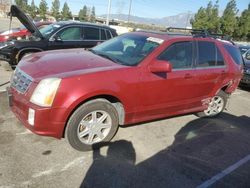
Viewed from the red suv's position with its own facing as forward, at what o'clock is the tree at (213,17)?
The tree is roughly at 5 o'clock from the red suv.

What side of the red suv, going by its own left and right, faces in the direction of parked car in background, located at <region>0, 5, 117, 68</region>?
right

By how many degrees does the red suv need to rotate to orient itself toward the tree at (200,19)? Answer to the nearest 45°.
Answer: approximately 135° to its right

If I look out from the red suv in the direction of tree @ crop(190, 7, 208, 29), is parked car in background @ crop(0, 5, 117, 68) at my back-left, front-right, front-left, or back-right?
front-left

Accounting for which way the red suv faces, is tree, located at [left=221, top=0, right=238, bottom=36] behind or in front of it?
behind

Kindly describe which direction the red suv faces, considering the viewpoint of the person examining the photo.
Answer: facing the viewer and to the left of the viewer
